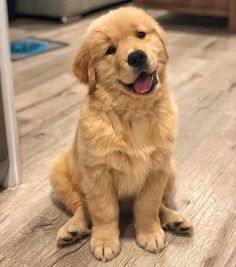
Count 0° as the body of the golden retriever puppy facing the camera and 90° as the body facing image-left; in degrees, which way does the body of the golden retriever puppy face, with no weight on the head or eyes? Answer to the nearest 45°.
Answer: approximately 0°

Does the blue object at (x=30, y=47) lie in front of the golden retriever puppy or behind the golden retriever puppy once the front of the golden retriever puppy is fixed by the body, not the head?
behind
